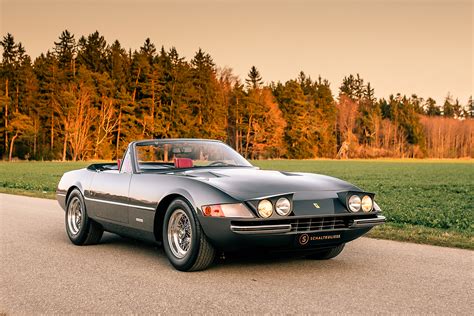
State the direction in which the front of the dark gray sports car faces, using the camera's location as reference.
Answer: facing the viewer and to the right of the viewer
